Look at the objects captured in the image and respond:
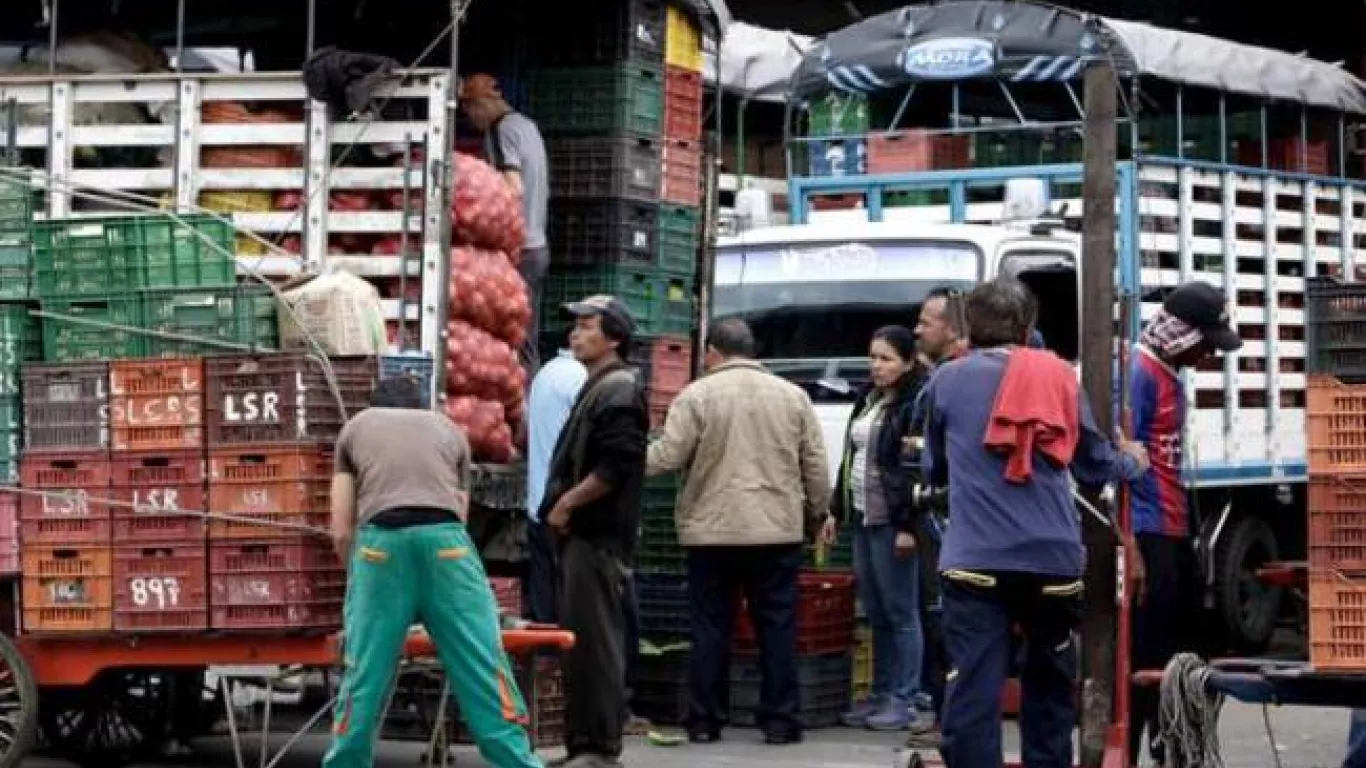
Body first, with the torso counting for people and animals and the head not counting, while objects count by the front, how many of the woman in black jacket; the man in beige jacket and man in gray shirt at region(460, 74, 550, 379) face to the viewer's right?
0

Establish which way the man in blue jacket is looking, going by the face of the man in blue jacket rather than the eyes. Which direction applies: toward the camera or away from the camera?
away from the camera

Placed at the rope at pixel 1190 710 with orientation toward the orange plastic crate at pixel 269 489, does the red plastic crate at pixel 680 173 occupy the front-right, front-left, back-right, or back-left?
front-right

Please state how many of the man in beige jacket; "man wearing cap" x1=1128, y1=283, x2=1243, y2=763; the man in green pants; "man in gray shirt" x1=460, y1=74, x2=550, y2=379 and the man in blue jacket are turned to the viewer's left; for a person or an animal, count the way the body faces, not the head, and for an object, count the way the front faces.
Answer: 1

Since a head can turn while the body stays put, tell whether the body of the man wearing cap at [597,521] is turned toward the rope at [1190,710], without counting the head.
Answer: no

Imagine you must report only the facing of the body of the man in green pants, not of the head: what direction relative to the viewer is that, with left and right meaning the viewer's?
facing away from the viewer

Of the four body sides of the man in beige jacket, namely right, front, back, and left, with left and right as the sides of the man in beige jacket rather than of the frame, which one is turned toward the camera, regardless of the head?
back

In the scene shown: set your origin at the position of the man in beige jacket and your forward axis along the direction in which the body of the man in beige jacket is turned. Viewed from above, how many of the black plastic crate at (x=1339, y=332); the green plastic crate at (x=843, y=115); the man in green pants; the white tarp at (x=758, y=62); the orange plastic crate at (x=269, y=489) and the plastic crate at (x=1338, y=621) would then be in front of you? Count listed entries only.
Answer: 2

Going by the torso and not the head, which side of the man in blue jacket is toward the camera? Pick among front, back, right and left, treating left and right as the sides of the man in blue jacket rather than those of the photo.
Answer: back

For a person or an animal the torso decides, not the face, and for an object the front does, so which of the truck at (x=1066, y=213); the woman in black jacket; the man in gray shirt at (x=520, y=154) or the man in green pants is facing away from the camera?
the man in green pants

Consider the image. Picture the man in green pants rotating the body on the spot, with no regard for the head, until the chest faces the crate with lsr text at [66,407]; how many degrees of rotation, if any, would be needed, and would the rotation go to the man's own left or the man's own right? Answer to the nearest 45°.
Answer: approximately 45° to the man's own left

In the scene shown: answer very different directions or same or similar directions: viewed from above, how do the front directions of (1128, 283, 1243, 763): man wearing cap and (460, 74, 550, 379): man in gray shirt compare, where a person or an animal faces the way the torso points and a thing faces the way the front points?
very different directions
